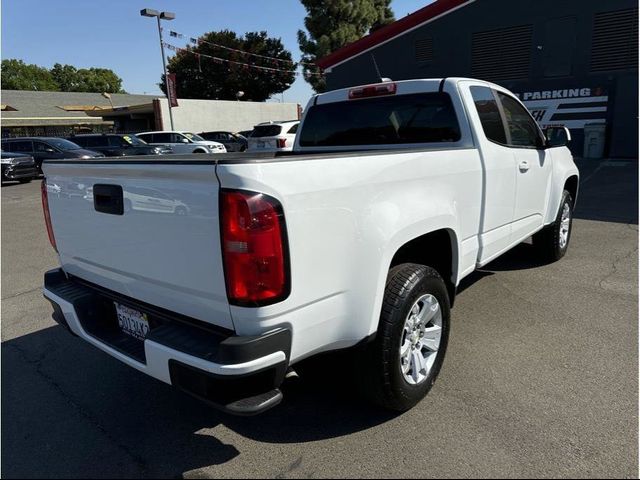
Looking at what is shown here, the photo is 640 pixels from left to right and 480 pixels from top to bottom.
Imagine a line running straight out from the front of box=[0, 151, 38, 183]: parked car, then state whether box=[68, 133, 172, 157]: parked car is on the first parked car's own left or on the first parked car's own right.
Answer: on the first parked car's own left

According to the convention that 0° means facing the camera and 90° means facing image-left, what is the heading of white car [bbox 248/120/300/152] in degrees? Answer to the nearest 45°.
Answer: approximately 225°

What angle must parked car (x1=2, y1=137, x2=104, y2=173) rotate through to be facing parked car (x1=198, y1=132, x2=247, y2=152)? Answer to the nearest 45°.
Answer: approximately 45° to its left

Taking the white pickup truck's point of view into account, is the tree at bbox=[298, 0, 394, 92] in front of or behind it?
in front

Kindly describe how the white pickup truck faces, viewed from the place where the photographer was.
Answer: facing away from the viewer and to the right of the viewer

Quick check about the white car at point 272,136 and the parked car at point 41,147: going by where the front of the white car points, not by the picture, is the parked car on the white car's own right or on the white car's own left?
on the white car's own left

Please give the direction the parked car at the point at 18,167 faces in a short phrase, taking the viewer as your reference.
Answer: facing the viewer and to the right of the viewer

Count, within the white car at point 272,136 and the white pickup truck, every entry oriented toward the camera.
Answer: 0

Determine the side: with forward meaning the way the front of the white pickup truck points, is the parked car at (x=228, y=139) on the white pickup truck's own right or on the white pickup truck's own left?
on the white pickup truck's own left

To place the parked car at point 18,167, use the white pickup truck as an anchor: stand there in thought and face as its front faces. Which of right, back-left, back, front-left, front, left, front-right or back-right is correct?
left
